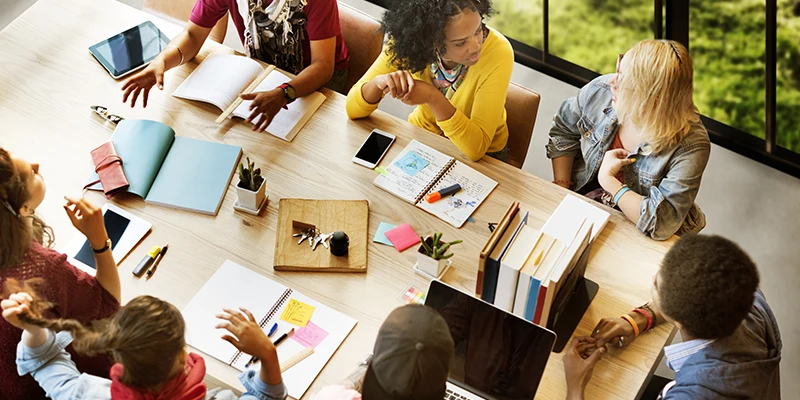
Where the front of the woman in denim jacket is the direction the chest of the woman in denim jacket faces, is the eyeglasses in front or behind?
in front

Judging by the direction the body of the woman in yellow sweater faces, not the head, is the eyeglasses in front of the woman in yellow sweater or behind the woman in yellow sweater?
in front

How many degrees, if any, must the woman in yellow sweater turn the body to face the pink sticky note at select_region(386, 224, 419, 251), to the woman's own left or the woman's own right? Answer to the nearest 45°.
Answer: approximately 45° to the woman's own left

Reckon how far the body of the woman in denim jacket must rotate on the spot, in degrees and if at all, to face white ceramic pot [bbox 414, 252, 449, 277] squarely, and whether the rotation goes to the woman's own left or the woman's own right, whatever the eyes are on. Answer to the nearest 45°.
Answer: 0° — they already face it

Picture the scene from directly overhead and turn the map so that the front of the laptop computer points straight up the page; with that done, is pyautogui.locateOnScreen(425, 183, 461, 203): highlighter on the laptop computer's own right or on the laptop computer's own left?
on the laptop computer's own right

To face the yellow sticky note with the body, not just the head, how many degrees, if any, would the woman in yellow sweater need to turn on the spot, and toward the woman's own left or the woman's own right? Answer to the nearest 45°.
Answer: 0° — they already face it

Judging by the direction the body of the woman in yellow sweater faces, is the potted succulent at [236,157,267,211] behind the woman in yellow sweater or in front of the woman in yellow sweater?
in front

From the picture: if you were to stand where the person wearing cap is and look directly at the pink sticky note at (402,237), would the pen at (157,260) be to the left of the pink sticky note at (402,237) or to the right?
left
